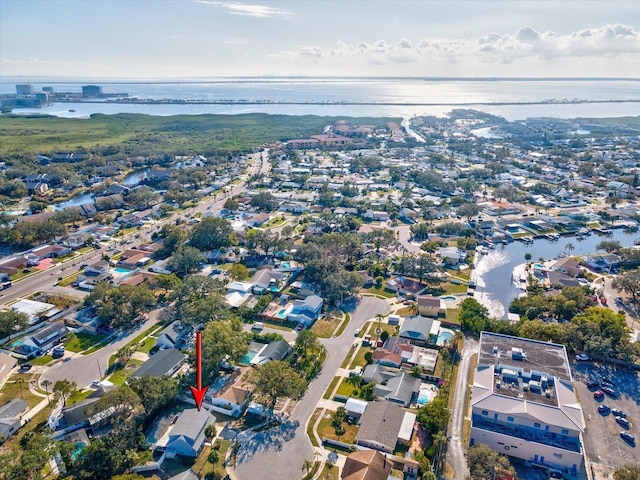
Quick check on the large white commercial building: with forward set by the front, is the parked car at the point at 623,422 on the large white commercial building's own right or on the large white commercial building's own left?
on the large white commercial building's own left

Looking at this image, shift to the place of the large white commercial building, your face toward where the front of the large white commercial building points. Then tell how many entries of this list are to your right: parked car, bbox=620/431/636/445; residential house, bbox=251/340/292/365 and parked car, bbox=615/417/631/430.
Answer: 1

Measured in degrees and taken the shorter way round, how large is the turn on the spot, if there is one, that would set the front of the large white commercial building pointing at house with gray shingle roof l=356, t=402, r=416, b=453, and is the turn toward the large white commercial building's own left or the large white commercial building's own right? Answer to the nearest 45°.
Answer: approximately 45° to the large white commercial building's own right

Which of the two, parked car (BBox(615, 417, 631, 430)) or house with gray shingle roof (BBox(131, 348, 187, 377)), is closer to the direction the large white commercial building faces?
the house with gray shingle roof

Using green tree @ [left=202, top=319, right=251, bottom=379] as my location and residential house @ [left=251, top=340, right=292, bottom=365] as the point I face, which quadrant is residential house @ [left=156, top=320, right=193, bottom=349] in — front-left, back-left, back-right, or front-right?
back-left

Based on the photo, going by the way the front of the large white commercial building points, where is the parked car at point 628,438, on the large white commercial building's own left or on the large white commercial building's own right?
on the large white commercial building's own left

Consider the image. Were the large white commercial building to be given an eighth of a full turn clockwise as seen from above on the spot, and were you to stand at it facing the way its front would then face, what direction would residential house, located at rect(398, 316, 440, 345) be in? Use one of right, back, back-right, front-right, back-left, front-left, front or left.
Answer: right

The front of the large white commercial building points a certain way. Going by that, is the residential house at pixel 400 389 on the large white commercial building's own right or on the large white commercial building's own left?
on the large white commercial building's own right

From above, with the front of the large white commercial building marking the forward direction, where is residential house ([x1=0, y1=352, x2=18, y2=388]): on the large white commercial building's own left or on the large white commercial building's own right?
on the large white commercial building's own right

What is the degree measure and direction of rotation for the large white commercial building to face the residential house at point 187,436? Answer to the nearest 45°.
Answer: approximately 45° to its right

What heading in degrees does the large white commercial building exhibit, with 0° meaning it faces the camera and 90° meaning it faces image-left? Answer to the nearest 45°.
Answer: approximately 0°

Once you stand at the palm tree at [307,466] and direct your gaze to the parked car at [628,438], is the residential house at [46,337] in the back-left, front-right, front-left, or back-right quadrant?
back-left
